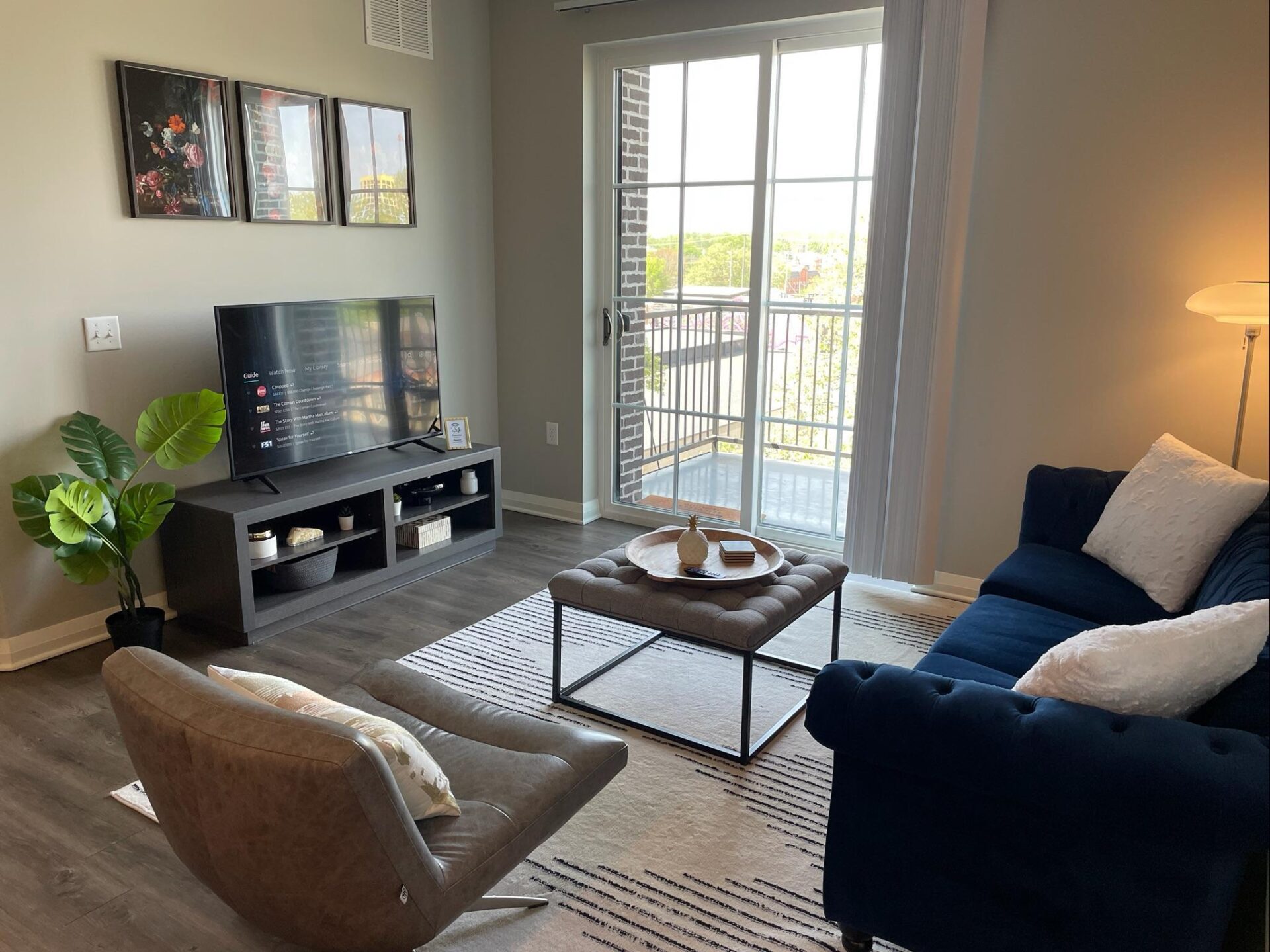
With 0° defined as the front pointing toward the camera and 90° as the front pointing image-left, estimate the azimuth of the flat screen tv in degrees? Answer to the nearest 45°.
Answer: approximately 315°

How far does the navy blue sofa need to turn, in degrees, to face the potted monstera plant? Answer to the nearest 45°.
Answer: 0° — it already faces it

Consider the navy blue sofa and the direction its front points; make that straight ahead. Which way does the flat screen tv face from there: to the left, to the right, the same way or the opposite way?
the opposite way

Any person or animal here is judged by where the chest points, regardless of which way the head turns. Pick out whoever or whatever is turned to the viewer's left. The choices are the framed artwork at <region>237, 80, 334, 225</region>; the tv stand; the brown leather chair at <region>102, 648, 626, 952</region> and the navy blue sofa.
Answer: the navy blue sofa

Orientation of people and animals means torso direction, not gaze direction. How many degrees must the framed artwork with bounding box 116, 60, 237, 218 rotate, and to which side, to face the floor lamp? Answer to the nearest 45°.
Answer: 0° — it already faces it

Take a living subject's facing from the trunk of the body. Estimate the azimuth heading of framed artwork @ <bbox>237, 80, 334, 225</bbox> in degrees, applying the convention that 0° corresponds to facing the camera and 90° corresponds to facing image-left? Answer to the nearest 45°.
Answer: approximately 315°

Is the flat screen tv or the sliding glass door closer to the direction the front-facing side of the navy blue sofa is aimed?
the flat screen tv

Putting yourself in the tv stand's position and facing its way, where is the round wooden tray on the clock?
The round wooden tray is roughly at 12 o'clock from the tv stand.

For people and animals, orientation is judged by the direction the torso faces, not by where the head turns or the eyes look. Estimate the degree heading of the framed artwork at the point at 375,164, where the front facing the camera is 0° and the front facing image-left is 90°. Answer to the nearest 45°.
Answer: approximately 315°

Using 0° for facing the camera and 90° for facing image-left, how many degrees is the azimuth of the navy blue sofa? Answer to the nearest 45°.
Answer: approximately 90°
